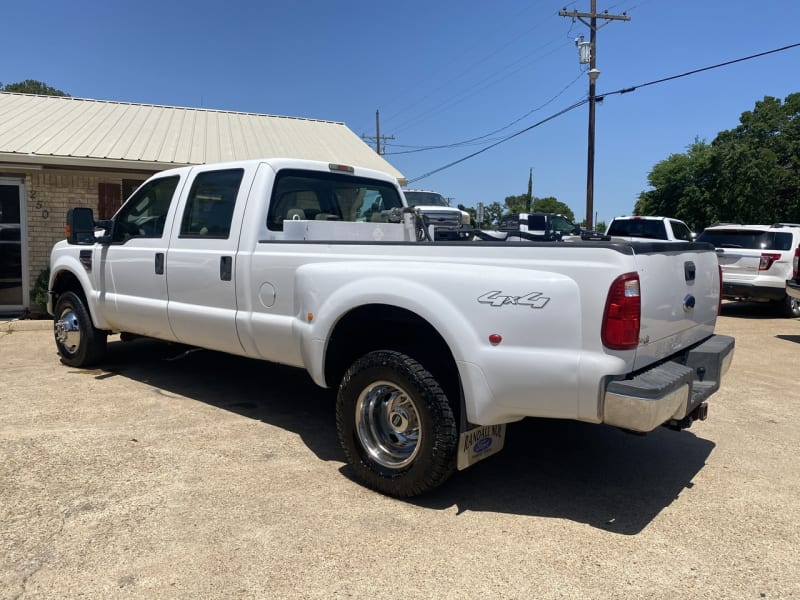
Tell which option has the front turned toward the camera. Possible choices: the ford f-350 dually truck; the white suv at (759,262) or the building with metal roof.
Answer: the building with metal roof

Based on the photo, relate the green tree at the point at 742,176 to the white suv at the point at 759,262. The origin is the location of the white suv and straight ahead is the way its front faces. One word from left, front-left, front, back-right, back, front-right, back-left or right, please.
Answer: front-left

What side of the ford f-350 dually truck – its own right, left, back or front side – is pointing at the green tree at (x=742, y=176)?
right

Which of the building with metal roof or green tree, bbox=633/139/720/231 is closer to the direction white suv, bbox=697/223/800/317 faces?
the green tree

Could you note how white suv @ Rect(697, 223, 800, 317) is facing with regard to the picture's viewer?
facing away from the viewer and to the right of the viewer

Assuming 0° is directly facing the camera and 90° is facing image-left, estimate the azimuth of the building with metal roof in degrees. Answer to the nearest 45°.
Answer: approximately 0°

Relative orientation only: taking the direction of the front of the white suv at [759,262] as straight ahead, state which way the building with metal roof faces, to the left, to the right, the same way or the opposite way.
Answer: to the right

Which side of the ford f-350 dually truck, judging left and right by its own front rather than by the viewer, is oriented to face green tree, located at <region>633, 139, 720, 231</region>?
right

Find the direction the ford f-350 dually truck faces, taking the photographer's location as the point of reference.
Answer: facing away from the viewer and to the left of the viewer
